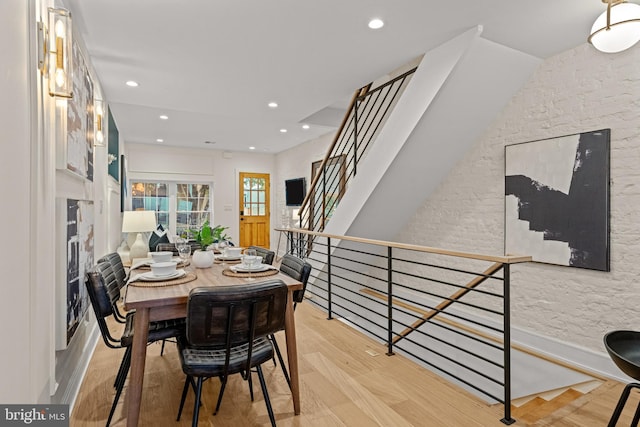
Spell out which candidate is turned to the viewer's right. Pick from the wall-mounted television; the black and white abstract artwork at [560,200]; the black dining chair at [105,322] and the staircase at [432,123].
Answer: the black dining chair

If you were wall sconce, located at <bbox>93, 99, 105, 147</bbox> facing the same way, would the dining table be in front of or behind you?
in front

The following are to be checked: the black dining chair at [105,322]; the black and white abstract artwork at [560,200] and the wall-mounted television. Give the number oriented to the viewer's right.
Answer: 1

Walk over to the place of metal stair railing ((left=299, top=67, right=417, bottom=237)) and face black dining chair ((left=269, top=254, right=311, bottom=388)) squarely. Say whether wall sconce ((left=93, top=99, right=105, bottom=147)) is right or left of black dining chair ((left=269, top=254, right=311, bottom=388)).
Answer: right

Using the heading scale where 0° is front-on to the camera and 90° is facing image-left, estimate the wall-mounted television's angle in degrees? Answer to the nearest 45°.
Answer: approximately 45°

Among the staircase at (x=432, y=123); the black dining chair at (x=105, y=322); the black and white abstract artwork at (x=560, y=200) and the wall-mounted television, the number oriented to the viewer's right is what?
1

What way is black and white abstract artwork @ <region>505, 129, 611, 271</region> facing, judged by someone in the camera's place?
facing the viewer and to the left of the viewer

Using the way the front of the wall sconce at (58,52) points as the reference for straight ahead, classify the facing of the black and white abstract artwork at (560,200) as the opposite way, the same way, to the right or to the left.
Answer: the opposite way

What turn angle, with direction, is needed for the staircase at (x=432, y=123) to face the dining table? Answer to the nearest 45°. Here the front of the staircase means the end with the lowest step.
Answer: approximately 90° to its left

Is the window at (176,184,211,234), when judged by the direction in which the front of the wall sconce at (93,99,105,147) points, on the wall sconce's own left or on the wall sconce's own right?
on the wall sconce's own left

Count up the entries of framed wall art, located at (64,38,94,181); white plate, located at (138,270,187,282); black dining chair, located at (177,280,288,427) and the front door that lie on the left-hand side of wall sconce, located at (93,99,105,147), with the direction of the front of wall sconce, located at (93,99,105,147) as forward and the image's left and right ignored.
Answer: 1

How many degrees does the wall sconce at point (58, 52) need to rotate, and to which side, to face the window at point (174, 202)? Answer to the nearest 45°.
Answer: approximately 135° to its left

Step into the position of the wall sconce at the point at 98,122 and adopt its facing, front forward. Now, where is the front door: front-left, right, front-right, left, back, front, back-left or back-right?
left

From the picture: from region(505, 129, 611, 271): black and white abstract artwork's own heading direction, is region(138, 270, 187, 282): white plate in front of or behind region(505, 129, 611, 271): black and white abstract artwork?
in front

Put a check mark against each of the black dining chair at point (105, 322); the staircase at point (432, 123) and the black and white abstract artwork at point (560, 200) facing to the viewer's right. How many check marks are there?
1
